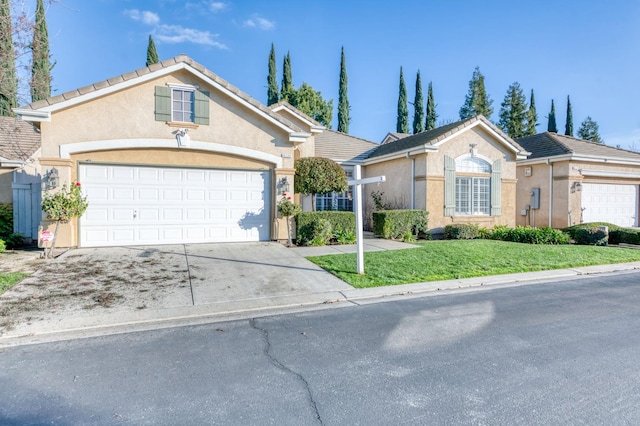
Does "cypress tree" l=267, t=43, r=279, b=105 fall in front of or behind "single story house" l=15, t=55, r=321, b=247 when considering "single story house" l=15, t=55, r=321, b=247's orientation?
behind

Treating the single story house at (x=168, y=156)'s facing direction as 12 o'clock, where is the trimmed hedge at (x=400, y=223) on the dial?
The trimmed hedge is roughly at 9 o'clock from the single story house.

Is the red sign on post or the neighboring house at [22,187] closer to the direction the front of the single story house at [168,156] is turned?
the red sign on post

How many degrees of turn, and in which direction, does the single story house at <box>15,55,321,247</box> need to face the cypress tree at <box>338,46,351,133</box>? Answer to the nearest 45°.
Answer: approximately 135° to its left

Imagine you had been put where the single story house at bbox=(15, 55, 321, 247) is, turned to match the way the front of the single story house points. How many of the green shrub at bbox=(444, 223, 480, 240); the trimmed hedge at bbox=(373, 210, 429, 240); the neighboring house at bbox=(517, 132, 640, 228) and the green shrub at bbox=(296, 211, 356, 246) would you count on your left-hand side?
4

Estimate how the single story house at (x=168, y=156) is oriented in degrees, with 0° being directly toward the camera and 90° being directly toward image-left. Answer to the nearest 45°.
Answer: approximately 0°

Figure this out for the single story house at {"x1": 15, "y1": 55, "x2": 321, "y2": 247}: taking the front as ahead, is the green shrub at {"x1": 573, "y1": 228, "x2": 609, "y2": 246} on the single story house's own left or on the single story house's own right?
on the single story house's own left

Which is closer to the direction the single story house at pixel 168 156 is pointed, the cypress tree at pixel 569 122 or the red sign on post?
the red sign on post

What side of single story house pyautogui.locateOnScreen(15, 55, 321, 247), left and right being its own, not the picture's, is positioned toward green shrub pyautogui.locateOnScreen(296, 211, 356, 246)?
left
